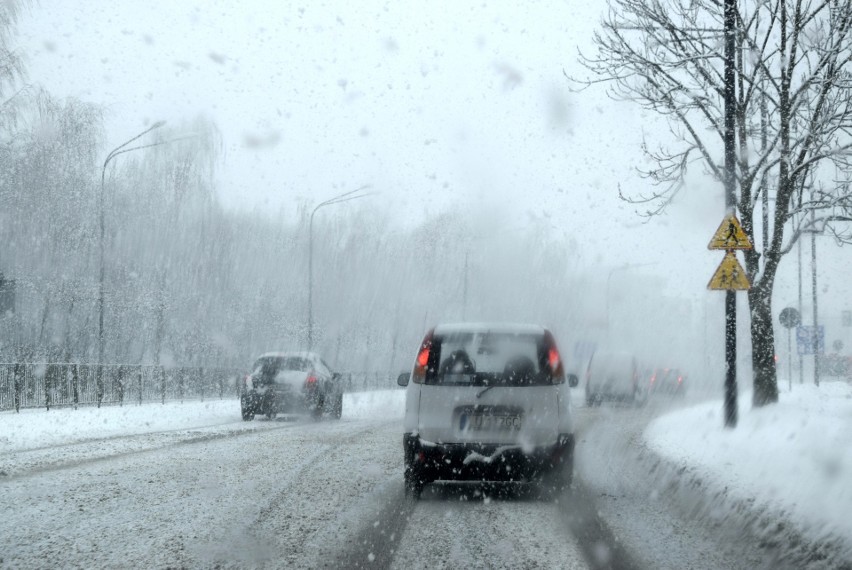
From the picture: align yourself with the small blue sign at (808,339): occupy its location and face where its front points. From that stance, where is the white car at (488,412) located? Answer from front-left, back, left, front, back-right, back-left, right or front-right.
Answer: front

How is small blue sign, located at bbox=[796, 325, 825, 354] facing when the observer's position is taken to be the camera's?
facing the viewer

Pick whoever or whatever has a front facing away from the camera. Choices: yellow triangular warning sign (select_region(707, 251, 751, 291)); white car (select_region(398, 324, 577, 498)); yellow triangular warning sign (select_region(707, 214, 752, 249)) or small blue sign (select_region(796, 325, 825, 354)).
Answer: the white car

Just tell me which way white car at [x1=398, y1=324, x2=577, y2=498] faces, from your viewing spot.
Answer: facing away from the viewer

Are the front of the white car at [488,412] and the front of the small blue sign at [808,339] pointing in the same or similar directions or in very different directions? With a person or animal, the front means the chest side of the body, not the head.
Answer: very different directions

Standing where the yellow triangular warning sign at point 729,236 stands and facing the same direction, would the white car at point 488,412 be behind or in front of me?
in front

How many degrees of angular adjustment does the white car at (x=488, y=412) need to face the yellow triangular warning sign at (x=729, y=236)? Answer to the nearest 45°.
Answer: approximately 45° to its right

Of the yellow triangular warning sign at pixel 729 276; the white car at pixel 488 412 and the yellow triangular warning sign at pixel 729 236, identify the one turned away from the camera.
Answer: the white car

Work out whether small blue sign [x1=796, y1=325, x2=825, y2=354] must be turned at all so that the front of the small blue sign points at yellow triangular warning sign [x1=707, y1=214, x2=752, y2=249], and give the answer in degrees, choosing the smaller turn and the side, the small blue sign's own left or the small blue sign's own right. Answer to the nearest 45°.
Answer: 0° — it already faces it

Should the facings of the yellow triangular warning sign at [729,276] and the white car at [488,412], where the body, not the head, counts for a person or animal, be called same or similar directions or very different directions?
very different directions

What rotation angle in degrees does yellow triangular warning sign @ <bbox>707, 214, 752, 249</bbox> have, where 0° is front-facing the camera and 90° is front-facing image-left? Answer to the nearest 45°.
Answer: approximately 0°

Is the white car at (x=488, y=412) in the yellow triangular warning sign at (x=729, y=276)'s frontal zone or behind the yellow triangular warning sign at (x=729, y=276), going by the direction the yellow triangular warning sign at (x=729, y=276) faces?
frontal zone

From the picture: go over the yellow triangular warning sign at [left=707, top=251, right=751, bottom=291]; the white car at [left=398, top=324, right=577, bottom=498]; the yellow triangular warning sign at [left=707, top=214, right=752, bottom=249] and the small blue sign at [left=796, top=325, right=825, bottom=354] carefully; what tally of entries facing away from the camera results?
1

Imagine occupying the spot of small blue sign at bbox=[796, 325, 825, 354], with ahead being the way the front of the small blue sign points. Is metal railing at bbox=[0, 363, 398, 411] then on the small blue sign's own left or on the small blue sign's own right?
on the small blue sign's own right
